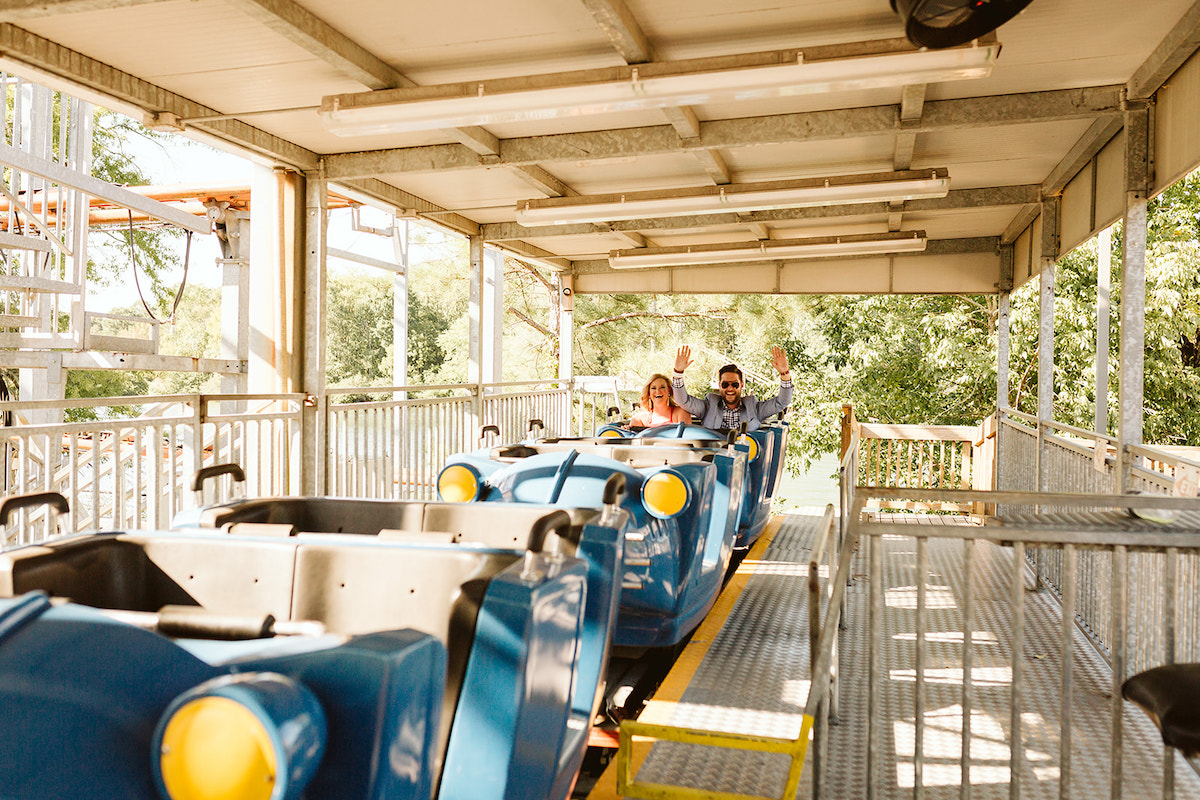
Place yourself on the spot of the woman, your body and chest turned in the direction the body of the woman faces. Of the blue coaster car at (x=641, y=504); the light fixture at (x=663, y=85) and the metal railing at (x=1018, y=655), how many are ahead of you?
3

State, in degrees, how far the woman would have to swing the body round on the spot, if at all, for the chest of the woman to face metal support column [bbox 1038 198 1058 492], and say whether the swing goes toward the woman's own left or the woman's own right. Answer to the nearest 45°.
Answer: approximately 90° to the woman's own left

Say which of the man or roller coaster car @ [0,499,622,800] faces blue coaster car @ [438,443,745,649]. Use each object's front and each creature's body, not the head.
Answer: the man

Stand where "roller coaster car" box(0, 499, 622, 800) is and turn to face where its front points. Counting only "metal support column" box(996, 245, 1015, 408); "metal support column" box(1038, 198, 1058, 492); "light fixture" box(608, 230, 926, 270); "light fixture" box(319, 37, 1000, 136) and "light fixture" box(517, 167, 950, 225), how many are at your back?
5

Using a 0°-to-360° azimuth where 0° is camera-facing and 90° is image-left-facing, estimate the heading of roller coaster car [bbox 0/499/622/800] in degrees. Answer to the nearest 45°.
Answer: approximately 45°

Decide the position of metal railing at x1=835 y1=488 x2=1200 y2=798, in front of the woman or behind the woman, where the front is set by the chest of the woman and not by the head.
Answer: in front

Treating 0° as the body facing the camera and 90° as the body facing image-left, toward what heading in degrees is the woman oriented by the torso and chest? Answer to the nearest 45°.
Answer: approximately 0°

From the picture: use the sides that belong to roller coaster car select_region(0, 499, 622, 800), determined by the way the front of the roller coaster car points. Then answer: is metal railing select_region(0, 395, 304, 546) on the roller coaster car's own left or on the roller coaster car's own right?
on the roller coaster car's own right

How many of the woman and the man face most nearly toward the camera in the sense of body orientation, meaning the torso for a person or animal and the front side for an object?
2

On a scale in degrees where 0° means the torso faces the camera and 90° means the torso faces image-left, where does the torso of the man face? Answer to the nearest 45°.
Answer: approximately 0°
